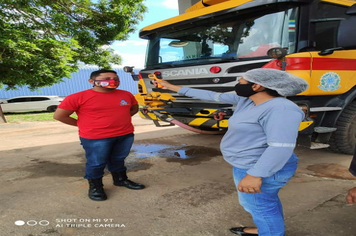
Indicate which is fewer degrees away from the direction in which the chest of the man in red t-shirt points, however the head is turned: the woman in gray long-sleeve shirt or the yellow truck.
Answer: the woman in gray long-sleeve shirt

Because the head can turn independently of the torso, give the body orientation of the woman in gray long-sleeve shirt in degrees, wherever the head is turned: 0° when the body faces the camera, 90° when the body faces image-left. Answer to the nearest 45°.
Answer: approximately 90°

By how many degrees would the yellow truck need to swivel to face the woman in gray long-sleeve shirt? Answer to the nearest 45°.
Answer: approximately 45° to its left

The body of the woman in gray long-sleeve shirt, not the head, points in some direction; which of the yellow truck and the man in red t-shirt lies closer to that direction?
the man in red t-shirt

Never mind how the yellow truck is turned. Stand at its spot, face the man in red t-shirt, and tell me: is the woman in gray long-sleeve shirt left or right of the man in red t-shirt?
left

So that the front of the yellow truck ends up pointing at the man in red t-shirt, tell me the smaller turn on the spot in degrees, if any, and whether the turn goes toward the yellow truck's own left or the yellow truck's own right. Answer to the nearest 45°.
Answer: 0° — it already faces them

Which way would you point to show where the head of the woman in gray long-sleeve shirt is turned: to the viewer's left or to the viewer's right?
to the viewer's left

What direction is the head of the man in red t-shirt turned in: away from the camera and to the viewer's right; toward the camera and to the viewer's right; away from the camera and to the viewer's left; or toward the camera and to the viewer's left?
toward the camera and to the viewer's right

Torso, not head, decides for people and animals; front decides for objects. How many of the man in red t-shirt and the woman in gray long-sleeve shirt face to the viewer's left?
1

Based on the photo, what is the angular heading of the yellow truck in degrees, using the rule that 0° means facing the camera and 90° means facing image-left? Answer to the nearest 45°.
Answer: approximately 45°

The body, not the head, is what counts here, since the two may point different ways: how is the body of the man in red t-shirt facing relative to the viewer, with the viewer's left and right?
facing the viewer and to the right of the viewer

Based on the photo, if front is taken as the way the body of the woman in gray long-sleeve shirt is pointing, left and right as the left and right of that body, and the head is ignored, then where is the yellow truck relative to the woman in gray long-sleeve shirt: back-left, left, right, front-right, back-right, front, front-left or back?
right
